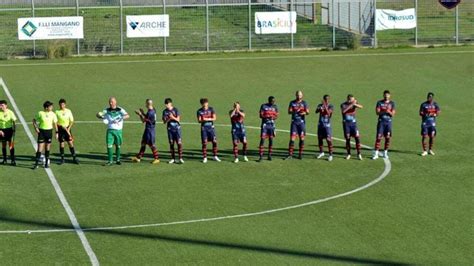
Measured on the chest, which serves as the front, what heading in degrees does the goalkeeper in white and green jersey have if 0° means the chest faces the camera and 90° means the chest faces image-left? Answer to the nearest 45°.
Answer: approximately 0°
